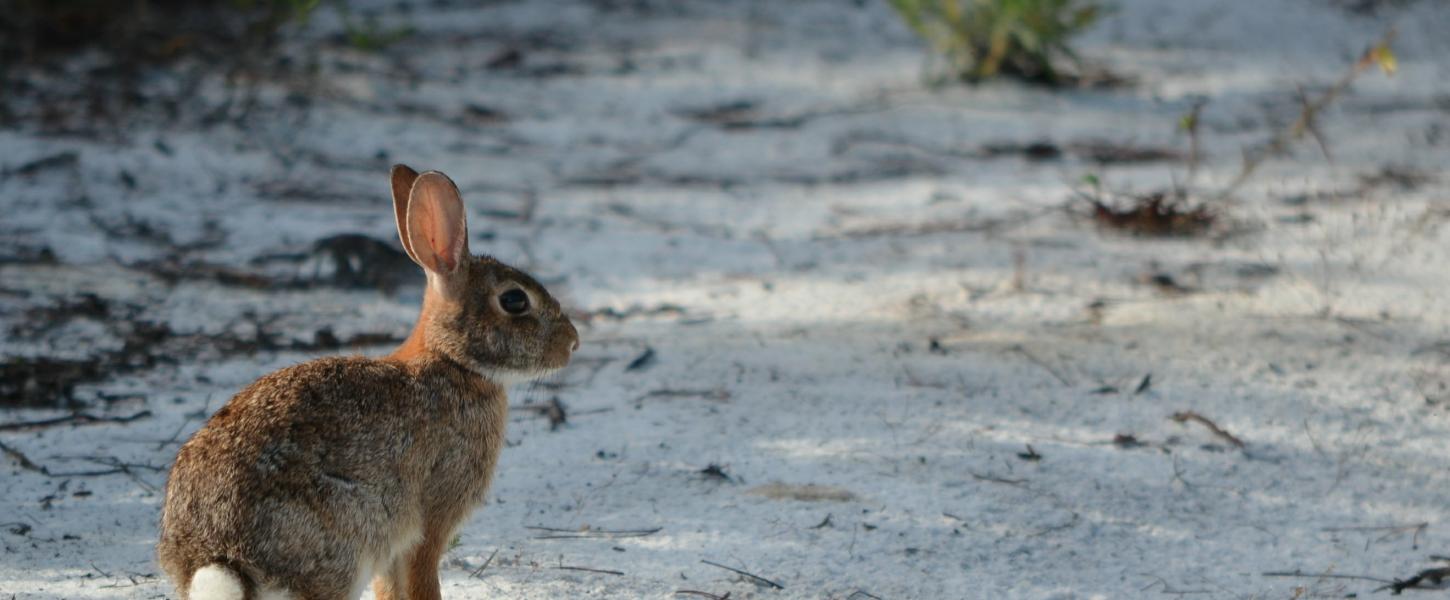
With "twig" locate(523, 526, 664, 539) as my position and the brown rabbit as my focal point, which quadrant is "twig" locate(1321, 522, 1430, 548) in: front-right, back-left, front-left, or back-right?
back-left

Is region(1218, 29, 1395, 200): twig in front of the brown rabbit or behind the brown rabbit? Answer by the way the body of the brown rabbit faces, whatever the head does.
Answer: in front

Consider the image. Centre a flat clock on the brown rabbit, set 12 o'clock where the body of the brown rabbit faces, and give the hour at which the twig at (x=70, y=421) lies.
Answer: The twig is roughly at 8 o'clock from the brown rabbit.

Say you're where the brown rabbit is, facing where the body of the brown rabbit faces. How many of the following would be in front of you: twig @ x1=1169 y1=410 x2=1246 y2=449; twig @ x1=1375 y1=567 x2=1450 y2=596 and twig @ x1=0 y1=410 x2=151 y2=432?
2

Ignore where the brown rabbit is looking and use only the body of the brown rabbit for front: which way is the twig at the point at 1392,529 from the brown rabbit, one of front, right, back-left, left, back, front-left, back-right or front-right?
front

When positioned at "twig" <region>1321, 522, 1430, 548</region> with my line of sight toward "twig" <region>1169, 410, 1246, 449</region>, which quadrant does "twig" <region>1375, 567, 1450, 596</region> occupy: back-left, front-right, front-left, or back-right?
back-left

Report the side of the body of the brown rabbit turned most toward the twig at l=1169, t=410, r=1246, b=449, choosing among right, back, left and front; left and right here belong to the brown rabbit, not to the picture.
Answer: front

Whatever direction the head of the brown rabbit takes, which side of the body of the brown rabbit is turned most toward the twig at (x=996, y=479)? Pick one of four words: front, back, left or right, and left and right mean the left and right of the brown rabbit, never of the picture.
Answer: front

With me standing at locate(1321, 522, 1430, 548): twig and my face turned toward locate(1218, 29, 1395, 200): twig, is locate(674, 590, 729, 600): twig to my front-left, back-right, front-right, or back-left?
back-left

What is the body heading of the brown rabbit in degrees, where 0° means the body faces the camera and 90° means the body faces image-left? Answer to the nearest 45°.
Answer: approximately 270°
